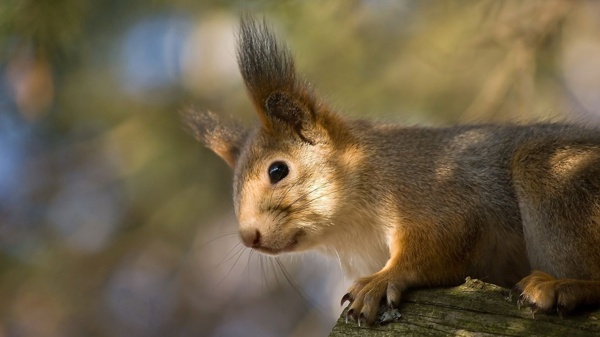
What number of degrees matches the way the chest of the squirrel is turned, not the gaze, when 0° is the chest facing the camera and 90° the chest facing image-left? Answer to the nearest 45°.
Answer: approximately 90°
